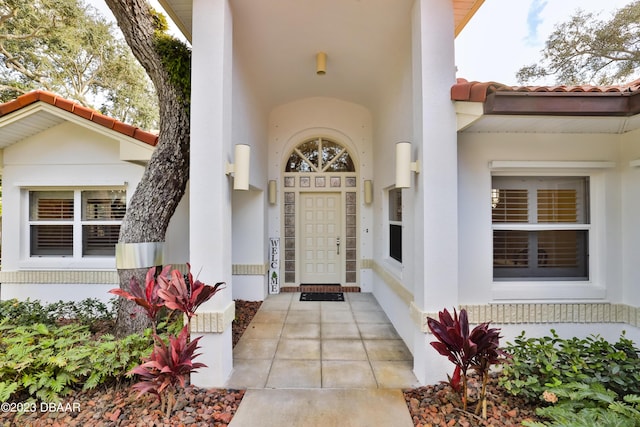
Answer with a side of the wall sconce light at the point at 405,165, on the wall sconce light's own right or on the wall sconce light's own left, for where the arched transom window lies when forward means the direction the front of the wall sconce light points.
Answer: on the wall sconce light's own right

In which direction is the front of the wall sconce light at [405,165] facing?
to the viewer's left

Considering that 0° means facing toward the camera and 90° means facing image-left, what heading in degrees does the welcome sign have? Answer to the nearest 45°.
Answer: approximately 0°

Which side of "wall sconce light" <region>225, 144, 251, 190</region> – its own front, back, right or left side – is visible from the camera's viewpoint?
right

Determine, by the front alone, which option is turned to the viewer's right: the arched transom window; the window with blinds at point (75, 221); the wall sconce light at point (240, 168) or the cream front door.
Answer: the wall sconce light

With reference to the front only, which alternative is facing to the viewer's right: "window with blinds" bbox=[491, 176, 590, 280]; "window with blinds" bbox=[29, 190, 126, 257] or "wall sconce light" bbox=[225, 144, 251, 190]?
the wall sconce light

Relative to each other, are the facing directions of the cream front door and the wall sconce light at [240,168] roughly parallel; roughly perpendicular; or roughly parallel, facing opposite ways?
roughly perpendicular
